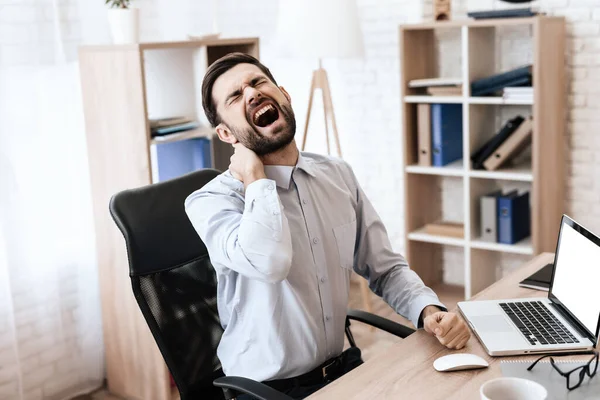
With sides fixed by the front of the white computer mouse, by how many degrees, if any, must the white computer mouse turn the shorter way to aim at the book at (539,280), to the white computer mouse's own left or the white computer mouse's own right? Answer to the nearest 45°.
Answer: approximately 90° to the white computer mouse's own left

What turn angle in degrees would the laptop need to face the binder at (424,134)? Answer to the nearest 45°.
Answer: approximately 90° to its right

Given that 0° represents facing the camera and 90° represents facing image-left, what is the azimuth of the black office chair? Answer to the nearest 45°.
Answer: approximately 315°

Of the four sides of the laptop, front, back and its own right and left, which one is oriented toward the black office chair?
front

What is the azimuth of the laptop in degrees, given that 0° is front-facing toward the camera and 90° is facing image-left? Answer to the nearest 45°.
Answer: approximately 90°

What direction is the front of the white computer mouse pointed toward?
to the viewer's right

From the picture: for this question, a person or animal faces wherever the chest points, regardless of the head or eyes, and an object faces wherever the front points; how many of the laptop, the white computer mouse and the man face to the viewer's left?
1

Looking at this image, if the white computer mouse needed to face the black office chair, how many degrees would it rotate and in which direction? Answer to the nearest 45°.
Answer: approximately 180°

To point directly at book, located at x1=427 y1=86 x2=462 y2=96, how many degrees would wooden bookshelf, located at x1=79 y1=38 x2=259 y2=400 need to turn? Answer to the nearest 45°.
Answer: approximately 45° to its left

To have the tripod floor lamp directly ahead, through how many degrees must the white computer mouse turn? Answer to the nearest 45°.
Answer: approximately 90° to its left

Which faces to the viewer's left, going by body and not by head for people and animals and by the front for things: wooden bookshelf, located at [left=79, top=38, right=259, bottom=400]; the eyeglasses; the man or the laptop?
the laptop

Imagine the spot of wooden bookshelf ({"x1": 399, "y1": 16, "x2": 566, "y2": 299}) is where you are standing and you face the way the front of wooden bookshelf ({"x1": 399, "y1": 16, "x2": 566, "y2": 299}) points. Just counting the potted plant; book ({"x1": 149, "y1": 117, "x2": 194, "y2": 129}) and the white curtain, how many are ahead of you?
3
